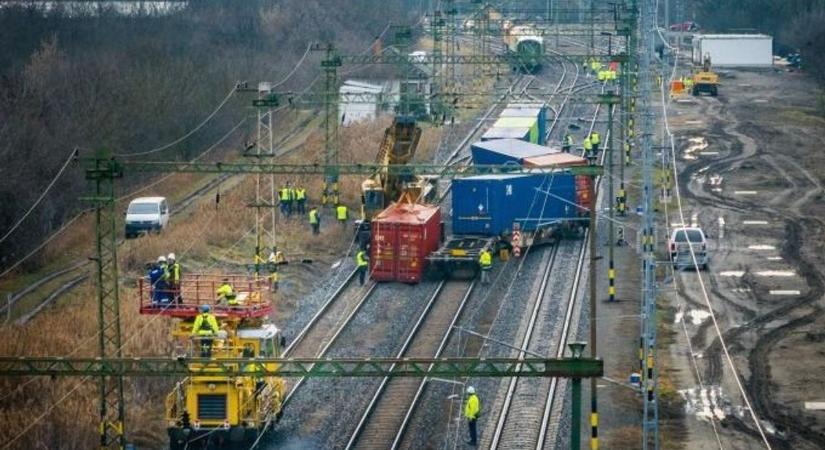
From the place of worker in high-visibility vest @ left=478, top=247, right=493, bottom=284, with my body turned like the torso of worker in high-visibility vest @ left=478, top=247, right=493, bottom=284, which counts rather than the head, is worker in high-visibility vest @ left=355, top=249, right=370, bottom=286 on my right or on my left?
on my left

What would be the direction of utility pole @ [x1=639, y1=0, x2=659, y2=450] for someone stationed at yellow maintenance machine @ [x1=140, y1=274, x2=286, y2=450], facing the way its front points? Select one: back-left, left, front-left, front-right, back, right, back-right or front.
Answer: left

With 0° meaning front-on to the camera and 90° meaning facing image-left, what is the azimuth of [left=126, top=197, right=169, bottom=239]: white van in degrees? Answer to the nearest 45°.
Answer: approximately 45°

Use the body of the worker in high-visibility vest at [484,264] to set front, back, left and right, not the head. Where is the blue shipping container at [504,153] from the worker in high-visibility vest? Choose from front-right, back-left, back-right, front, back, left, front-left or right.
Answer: front

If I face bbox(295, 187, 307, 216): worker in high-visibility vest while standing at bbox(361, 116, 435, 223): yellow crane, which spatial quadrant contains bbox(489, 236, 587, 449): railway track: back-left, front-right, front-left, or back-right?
back-left

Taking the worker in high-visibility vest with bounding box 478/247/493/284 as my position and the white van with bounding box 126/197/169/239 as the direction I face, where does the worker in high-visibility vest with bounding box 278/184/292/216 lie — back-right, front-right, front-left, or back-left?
front-right

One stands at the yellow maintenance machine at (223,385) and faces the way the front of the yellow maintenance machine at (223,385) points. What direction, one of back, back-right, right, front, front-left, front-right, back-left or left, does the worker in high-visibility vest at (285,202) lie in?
back

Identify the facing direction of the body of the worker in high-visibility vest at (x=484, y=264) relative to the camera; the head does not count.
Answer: away from the camera

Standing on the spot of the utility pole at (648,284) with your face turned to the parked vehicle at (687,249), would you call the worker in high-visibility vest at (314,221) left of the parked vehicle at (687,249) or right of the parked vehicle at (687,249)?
left

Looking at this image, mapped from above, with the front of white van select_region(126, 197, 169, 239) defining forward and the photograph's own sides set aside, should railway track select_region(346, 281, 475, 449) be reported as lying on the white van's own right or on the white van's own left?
on the white van's own left

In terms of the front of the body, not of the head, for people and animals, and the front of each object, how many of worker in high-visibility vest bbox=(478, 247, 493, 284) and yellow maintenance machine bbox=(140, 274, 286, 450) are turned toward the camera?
1

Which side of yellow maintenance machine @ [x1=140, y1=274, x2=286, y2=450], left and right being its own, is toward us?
front

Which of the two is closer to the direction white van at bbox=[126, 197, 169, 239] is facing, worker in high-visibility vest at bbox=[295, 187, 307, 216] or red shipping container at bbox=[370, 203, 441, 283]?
the red shipping container
